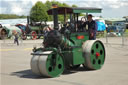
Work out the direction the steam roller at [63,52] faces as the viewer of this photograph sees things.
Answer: facing the viewer and to the left of the viewer

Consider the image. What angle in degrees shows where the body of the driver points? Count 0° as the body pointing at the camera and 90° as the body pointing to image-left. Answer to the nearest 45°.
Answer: approximately 45°
